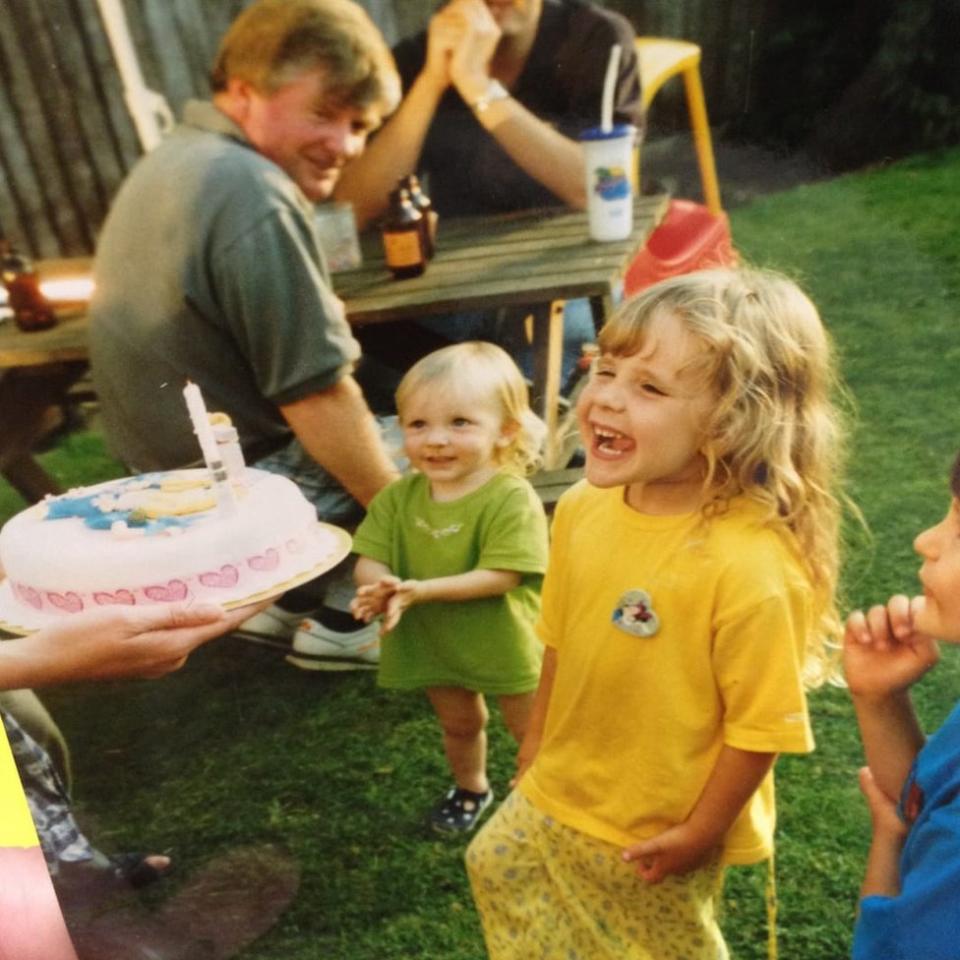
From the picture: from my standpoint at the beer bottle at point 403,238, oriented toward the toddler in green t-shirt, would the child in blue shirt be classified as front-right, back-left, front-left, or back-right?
front-left

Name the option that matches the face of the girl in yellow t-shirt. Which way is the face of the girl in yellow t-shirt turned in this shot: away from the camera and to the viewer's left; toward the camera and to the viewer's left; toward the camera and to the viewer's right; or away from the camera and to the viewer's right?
toward the camera and to the viewer's left

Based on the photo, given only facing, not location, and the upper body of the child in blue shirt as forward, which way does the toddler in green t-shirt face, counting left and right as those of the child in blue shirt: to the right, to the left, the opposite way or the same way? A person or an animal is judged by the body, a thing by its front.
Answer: to the left

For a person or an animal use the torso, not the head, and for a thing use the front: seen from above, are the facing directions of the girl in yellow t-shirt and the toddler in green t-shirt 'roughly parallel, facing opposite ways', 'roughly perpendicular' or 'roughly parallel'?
roughly parallel

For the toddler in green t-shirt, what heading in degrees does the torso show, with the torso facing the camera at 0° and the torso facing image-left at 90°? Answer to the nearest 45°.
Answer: approximately 45°

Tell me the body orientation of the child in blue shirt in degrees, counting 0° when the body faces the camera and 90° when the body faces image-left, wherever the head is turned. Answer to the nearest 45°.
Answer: approximately 90°

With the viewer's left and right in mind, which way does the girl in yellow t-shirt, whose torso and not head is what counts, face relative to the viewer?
facing the viewer and to the left of the viewer

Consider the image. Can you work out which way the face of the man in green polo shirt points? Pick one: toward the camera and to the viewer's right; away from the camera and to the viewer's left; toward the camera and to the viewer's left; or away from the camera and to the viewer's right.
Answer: toward the camera and to the viewer's right

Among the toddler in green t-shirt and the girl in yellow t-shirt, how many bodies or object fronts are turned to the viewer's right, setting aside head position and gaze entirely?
0

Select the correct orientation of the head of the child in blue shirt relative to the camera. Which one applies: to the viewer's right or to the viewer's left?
to the viewer's left

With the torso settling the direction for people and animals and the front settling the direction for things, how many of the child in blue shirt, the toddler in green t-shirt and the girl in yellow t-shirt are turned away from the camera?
0
